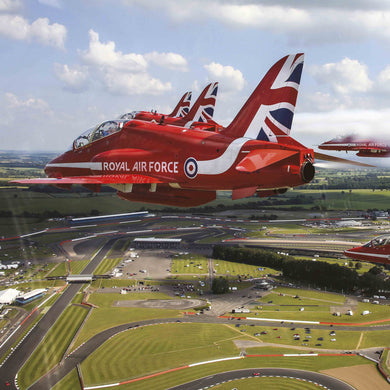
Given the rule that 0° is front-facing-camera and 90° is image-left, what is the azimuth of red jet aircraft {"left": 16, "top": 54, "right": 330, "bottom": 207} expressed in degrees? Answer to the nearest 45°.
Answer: approximately 135°
